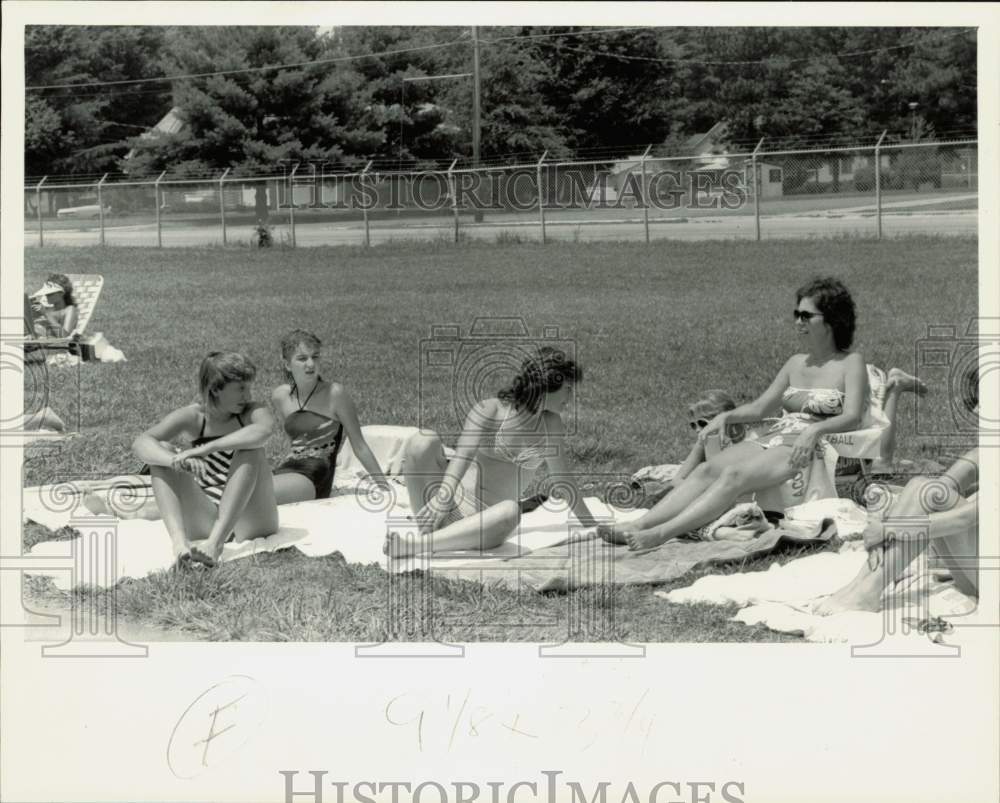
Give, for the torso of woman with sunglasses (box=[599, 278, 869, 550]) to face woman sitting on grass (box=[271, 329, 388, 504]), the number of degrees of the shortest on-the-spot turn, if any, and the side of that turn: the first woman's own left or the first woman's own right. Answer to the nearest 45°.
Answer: approximately 45° to the first woman's own right

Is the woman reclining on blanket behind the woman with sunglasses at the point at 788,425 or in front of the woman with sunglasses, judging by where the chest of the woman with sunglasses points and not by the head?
in front

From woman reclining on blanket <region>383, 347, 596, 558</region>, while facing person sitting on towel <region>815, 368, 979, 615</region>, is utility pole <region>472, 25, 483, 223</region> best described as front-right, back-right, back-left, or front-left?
back-left

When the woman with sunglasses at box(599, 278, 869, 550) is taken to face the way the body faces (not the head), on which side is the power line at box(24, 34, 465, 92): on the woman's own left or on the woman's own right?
on the woman's own right

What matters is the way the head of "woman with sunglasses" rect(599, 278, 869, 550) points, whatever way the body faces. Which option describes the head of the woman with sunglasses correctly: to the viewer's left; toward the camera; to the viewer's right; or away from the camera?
to the viewer's left

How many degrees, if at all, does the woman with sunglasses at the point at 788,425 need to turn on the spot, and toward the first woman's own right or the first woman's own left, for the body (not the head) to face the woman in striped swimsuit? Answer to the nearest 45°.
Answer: approximately 45° to the first woman's own right

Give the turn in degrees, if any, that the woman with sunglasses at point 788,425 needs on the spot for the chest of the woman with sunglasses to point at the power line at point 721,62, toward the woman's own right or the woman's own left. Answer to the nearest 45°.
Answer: approximately 135° to the woman's own right

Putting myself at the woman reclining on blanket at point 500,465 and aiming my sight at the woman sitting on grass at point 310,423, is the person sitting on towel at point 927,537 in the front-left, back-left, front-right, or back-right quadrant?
back-right

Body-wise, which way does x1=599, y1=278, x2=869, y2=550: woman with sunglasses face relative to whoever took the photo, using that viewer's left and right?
facing the viewer and to the left of the viewer

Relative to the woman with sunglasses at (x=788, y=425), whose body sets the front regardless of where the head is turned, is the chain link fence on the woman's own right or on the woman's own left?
on the woman's own right

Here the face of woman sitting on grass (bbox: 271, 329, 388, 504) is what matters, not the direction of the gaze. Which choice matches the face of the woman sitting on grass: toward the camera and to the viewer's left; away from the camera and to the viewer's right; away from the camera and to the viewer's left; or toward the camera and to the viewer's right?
toward the camera and to the viewer's right
